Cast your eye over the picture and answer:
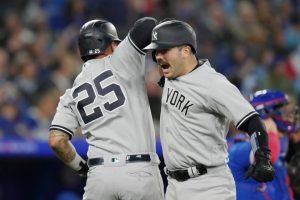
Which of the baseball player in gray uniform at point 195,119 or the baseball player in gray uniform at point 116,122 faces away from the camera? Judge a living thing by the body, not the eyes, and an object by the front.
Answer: the baseball player in gray uniform at point 116,122

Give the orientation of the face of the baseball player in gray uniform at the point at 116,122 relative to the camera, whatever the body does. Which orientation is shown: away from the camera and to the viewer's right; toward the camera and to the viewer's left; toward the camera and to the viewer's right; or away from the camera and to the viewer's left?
away from the camera and to the viewer's right

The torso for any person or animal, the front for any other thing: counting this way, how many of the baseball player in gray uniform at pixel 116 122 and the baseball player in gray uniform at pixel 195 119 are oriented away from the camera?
1

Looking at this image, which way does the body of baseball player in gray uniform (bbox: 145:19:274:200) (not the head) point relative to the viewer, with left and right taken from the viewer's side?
facing the viewer and to the left of the viewer

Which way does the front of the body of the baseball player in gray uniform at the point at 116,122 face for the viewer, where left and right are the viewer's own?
facing away from the viewer

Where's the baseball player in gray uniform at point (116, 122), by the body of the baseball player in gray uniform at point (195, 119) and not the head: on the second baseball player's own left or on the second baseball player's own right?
on the second baseball player's own right
